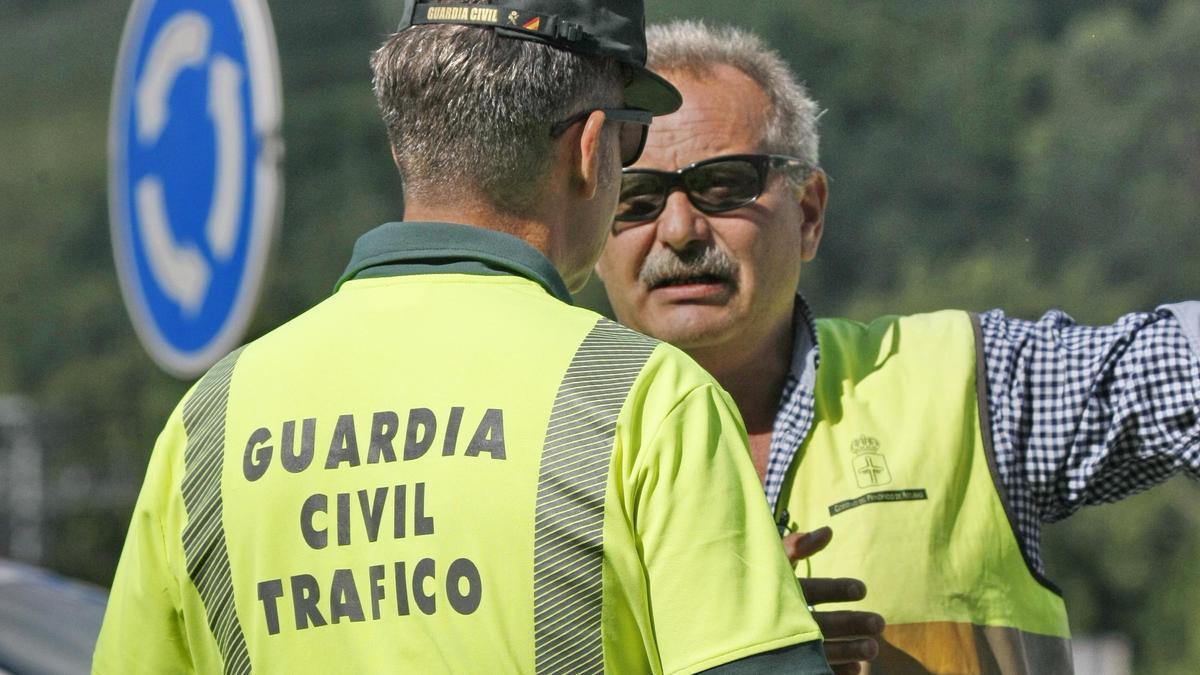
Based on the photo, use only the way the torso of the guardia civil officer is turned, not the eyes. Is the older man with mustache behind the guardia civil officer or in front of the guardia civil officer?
in front

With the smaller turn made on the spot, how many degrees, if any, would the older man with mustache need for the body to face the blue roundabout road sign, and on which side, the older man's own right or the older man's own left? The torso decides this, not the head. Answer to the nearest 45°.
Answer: approximately 90° to the older man's own right

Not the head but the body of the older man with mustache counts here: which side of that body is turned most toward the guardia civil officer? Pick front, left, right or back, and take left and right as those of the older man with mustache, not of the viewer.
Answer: front

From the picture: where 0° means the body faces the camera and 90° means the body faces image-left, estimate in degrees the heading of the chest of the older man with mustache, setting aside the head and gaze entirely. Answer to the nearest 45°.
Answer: approximately 45°

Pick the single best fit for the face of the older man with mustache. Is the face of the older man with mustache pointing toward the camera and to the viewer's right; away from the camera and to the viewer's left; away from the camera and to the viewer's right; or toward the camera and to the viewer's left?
toward the camera and to the viewer's left

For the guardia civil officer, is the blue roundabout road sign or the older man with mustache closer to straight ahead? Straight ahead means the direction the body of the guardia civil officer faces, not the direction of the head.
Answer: the older man with mustache

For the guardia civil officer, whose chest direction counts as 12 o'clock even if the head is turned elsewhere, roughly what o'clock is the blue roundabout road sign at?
The blue roundabout road sign is roughly at 10 o'clock from the guardia civil officer.

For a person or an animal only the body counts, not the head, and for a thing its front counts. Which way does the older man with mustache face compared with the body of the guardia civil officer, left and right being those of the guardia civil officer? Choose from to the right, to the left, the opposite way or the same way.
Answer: the opposite way

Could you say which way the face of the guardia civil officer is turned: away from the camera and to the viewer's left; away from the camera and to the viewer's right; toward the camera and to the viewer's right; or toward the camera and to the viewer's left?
away from the camera and to the viewer's right

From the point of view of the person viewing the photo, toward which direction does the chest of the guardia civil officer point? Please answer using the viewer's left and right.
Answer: facing away from the viewer and to the right of the viewer
